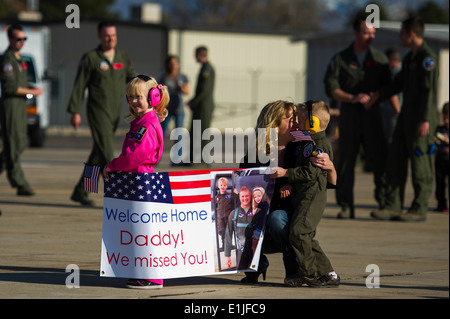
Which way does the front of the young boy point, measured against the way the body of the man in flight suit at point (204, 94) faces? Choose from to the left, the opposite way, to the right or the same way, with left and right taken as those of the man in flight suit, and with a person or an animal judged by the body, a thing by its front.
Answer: the same way

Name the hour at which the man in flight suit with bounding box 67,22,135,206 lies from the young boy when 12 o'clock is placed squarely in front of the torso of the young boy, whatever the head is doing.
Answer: The man in flight suit is roughly at 2 o'clock from the young boy.

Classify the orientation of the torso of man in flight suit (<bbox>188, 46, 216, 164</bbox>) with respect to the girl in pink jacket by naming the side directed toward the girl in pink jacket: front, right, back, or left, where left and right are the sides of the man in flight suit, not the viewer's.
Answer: left

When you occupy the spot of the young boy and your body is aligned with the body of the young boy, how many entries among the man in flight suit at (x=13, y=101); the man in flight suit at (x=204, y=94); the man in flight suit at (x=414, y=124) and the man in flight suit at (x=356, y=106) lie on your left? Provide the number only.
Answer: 0

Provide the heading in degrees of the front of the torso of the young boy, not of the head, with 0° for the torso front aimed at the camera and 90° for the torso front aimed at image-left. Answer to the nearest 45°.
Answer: approximately 90°

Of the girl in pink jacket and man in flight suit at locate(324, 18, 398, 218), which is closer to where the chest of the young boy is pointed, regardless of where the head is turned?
the girl in pink jacket

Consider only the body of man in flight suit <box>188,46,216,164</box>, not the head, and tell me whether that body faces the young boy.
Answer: no

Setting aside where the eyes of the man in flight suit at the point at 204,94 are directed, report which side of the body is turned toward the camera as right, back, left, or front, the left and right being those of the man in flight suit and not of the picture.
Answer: left

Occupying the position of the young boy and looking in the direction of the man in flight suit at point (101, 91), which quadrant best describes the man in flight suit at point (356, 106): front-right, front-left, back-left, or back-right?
front-right

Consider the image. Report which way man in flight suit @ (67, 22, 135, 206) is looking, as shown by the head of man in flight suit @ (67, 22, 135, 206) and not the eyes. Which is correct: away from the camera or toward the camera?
toward the camera
